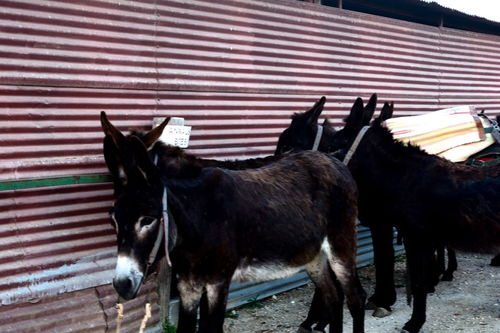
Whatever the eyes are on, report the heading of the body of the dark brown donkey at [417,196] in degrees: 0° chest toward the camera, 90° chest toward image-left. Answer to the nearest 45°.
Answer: approximately 90°

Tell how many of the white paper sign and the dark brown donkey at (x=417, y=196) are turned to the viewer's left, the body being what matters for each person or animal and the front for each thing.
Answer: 1

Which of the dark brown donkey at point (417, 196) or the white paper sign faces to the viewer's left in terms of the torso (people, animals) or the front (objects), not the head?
the dark brown donkey

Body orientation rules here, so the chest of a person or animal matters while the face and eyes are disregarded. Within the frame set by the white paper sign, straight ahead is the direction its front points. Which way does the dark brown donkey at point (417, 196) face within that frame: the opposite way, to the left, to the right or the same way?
to the right

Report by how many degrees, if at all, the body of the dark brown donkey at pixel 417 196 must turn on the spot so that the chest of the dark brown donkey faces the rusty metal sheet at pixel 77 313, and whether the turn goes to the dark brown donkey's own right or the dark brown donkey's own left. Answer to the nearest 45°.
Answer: approximately 45° to the dark brown donkey's own left

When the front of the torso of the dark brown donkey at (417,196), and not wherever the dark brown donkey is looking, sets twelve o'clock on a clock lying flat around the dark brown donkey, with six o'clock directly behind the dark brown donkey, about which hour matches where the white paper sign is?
The white paper sign is roughly at 11 o'clock from the dark brown donkey.

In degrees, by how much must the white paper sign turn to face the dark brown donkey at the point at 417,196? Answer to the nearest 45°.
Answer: approximately 90° to its left

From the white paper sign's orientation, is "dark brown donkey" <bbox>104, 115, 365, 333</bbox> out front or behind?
out front
